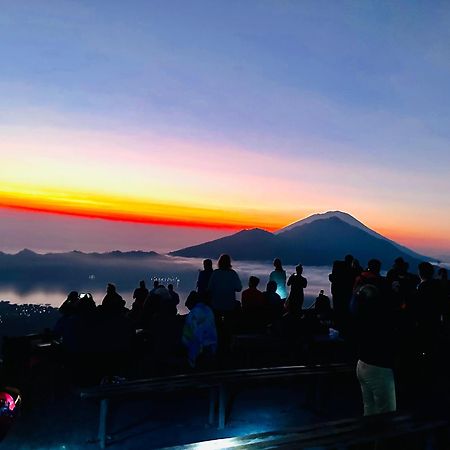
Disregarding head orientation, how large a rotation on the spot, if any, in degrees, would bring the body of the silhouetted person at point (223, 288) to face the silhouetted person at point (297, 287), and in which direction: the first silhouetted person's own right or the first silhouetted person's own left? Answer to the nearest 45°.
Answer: approximately 45° to the first silhouetted person's own right

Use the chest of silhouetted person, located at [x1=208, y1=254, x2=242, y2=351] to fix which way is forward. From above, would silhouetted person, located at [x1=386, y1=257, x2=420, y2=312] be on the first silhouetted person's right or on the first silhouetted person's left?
on the first silhouetted person's right

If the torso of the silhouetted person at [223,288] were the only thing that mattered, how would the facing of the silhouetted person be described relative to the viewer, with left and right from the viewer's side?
facing away from the viewer

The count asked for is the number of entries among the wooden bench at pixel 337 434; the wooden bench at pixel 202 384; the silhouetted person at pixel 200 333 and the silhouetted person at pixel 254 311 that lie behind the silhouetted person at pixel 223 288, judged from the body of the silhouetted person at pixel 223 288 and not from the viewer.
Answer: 3

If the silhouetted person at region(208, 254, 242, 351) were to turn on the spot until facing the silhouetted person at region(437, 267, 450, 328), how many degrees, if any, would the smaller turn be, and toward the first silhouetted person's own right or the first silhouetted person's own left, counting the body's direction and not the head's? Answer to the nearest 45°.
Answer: approximately 90° to the first silhouetted person's own right

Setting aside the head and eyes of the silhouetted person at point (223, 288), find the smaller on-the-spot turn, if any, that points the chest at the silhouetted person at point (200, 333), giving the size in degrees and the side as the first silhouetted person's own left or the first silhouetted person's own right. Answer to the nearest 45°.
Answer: approximately 180°

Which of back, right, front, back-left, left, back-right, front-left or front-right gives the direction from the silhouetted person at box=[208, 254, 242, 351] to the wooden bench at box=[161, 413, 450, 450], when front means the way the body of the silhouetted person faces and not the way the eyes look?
back

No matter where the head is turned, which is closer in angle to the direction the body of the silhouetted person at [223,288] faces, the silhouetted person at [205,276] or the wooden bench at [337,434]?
the silhouetted person

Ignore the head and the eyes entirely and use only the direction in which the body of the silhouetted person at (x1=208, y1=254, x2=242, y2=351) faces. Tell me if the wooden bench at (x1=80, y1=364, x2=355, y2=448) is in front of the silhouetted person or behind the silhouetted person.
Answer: behind

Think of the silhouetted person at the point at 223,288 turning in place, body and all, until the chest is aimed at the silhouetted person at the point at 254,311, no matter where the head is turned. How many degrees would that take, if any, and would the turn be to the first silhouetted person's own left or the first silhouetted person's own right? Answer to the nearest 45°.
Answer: approximately 45° to the first silhouetted person's own right
